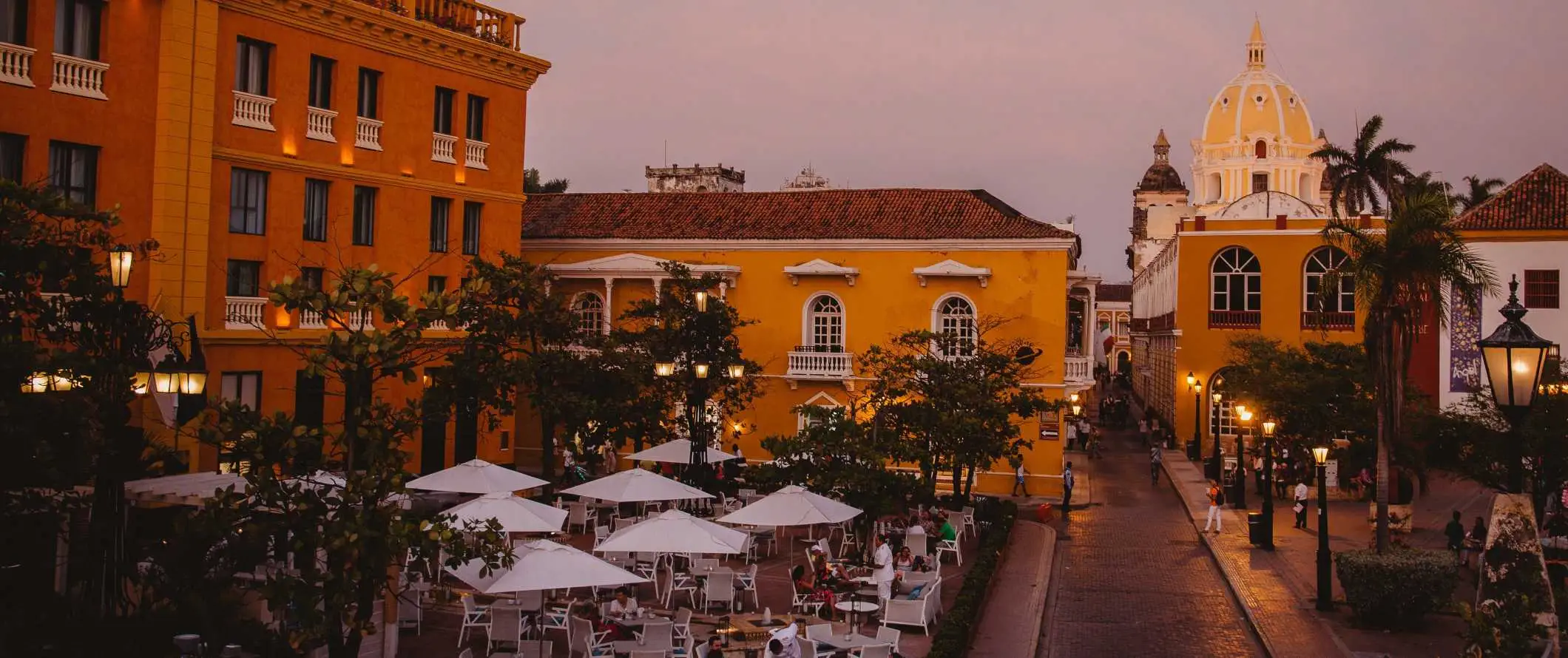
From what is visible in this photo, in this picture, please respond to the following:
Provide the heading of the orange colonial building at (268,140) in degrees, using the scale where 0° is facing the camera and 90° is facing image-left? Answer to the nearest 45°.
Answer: approximately 315°

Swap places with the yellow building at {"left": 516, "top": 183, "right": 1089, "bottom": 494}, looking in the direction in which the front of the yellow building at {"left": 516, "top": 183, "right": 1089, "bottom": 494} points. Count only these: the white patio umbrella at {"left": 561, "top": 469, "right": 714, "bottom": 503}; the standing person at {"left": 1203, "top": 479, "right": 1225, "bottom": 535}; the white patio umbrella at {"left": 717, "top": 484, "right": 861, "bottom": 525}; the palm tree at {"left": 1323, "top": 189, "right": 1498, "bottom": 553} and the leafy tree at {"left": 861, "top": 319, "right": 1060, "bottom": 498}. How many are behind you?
0

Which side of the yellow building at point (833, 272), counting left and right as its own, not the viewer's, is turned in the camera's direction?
front

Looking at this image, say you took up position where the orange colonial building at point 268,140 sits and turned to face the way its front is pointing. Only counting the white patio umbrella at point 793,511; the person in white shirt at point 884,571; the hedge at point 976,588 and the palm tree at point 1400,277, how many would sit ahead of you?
4

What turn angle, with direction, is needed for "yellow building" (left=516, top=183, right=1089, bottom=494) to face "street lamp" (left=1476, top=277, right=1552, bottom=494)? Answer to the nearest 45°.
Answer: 0° — it already faces it

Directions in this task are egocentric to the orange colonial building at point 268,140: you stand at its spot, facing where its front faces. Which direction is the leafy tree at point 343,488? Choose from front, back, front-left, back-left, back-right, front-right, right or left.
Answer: front-right

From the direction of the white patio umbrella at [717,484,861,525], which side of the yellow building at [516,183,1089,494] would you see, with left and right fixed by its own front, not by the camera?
front

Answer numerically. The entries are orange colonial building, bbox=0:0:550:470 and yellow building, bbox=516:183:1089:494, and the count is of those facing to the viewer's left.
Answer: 0

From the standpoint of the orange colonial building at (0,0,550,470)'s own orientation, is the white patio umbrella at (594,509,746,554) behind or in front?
in front

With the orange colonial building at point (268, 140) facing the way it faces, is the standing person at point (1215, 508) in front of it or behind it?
in front

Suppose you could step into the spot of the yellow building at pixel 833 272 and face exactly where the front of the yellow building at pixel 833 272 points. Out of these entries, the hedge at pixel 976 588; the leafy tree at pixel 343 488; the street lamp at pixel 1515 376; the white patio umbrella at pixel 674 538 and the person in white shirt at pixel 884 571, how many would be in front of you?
5

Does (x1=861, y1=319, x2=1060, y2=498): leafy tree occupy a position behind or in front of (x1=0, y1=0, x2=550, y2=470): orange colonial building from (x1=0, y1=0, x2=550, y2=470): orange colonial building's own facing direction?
in front
